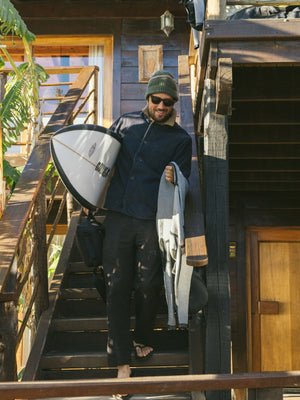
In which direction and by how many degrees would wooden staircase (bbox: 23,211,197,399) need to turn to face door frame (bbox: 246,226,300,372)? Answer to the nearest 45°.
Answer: approximately 135° to its left

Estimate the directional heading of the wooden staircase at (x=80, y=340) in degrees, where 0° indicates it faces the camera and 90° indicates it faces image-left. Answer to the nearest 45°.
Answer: approximately 0°

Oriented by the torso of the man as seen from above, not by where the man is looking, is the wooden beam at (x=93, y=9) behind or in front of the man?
behind
